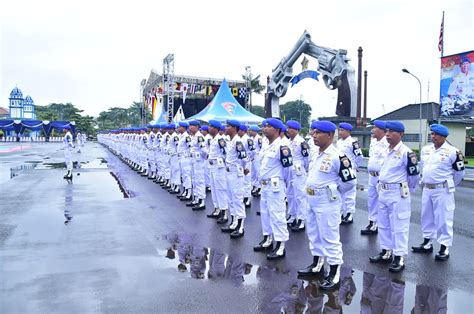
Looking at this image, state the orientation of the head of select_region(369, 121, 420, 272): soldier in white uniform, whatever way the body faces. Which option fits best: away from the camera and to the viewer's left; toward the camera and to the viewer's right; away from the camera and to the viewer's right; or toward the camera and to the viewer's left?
toward the camera and to the viewer's left

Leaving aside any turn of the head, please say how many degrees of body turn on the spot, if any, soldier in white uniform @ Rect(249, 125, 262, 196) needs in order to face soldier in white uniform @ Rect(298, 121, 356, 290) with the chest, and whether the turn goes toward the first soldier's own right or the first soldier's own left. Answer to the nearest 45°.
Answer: approximately 45° to the first soldier's own left

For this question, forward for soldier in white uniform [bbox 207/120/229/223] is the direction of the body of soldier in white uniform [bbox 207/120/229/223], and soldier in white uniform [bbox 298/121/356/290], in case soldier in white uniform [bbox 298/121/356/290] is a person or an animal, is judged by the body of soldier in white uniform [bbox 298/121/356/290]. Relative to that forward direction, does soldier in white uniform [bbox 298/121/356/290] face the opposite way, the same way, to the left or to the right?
the same way

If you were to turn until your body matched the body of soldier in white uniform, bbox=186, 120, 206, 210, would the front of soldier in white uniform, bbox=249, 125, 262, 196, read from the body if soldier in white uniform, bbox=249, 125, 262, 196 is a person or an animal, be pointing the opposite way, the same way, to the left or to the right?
the same way

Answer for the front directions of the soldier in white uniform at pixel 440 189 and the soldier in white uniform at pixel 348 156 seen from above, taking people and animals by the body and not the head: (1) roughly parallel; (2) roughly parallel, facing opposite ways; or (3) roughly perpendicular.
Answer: roughly parallel

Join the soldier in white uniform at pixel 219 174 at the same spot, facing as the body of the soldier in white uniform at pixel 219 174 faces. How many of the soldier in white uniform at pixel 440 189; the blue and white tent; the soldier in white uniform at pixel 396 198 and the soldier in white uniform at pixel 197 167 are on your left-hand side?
2

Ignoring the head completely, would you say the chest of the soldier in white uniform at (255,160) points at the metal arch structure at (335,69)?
no

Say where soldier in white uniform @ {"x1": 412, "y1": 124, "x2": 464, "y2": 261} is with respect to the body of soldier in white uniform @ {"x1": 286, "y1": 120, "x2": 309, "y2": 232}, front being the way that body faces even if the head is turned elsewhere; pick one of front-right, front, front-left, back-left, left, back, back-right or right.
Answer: left

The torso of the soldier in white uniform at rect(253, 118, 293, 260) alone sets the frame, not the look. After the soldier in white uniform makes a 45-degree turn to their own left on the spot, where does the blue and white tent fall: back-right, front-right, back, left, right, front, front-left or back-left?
back

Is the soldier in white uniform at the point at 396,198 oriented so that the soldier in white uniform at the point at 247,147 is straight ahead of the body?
no

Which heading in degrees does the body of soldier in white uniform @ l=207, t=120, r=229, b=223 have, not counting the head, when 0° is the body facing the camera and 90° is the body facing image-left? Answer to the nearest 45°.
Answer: approximately 45°

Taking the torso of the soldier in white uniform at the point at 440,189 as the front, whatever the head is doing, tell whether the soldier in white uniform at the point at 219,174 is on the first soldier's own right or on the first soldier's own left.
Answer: on the first soldier's own right

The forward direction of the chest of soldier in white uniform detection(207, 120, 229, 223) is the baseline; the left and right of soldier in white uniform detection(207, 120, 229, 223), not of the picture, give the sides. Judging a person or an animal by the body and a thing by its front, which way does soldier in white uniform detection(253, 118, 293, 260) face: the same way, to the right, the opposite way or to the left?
the same way

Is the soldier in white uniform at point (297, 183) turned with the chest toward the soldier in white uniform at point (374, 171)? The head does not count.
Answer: no

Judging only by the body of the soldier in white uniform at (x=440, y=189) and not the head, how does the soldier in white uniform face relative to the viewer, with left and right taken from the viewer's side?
facing the viewer and to the left of the viewer

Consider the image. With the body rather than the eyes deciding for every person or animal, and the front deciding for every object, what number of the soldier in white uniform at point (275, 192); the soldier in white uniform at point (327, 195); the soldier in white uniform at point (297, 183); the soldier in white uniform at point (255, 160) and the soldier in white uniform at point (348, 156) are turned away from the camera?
0

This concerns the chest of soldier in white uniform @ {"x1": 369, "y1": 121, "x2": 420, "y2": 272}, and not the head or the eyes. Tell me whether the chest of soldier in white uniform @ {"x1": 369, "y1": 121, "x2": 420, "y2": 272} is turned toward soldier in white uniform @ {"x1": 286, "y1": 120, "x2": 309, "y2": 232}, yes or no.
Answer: no

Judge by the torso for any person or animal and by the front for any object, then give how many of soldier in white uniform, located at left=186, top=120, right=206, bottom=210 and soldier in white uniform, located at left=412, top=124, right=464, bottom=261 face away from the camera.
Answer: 0

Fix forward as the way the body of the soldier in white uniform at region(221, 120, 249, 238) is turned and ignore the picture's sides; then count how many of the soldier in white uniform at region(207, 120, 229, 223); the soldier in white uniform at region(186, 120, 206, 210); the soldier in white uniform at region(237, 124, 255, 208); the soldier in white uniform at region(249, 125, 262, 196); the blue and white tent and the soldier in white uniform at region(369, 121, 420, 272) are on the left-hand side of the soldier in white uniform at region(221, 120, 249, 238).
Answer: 1

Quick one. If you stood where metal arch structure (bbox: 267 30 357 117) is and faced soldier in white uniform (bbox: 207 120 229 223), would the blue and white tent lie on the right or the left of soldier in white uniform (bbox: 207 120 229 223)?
right
